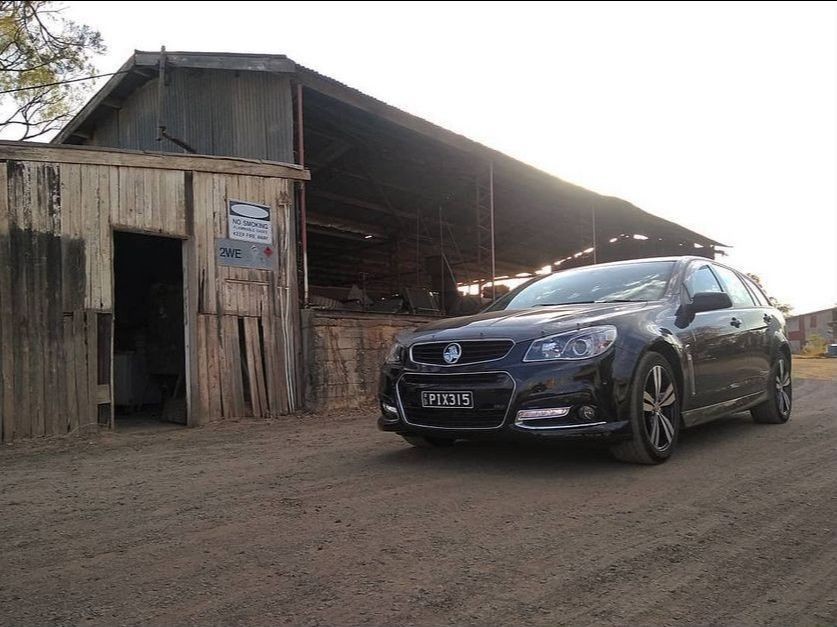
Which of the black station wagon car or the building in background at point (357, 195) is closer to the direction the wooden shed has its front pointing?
the black station wagon car

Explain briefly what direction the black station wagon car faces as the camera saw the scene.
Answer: facing the viewer and to the left of the viewer

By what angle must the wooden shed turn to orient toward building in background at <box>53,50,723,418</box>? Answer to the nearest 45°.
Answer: approximately 135° to its left

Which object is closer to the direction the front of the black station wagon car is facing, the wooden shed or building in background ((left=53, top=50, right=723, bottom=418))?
the wooden shed

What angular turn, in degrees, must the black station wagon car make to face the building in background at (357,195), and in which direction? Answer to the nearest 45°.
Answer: approximately 90° to its right

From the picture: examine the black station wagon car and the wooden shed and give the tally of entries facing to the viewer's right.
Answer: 0

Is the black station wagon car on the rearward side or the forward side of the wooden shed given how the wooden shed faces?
on the forward side

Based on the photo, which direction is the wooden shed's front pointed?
toward the camera

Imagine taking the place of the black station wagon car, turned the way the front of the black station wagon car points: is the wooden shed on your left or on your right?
on your right
